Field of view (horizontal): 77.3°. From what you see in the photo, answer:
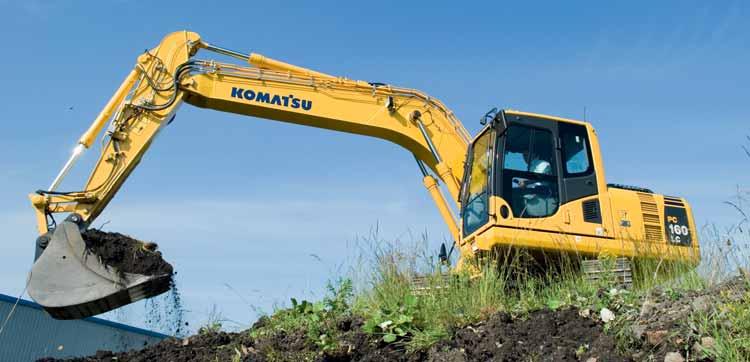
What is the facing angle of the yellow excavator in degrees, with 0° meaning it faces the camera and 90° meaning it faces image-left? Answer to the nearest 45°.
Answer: approximately 45°
